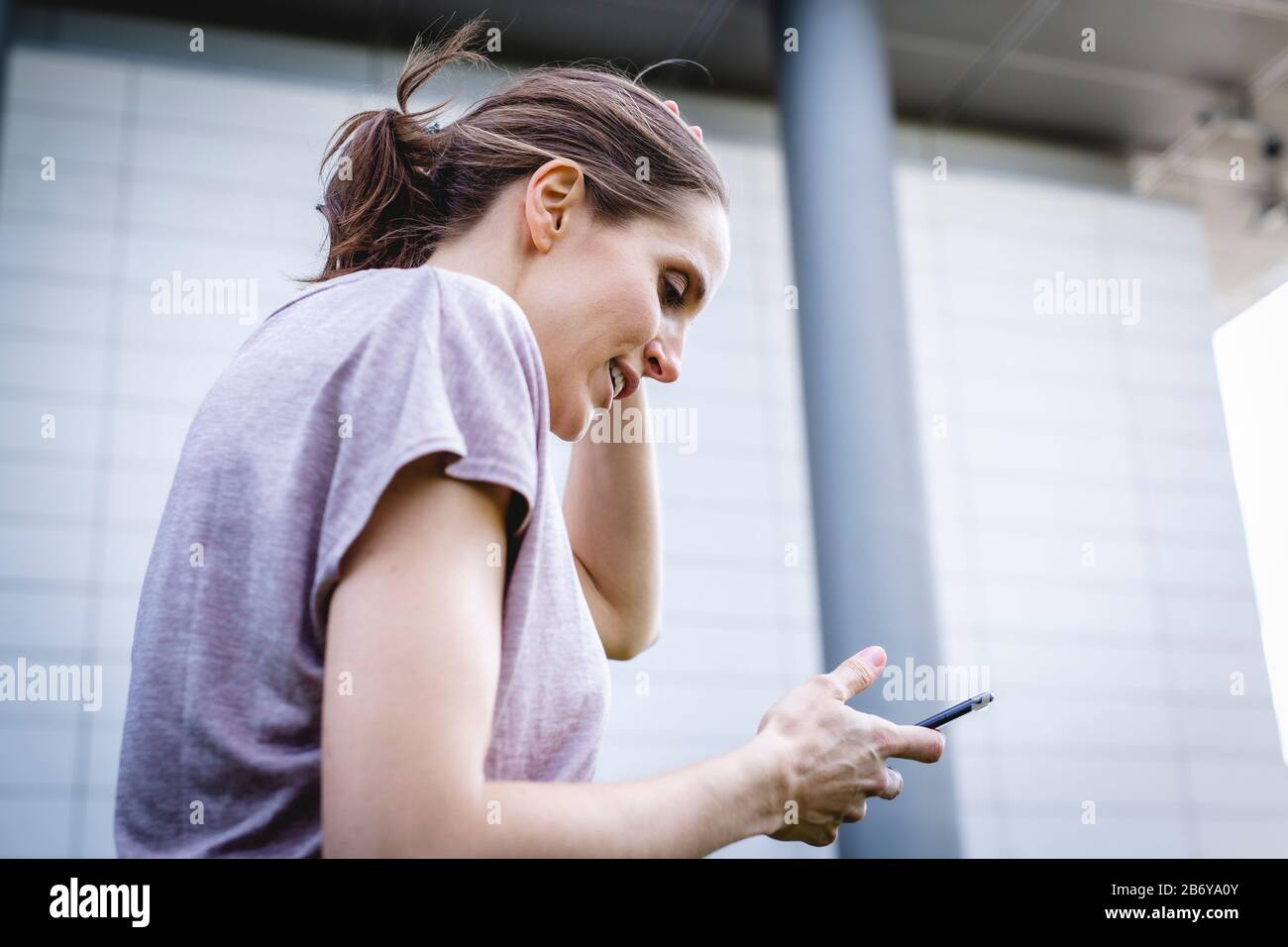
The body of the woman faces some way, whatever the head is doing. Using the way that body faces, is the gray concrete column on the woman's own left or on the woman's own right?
on the woman's own left

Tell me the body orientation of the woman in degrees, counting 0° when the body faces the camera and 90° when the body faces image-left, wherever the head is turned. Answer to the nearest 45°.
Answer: approximately 270°

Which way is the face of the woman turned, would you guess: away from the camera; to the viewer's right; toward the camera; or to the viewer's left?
to the viewer's right
